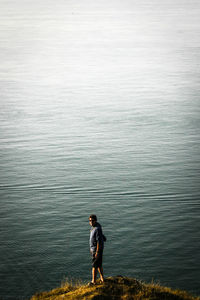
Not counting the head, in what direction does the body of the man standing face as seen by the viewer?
to the viewer's left
